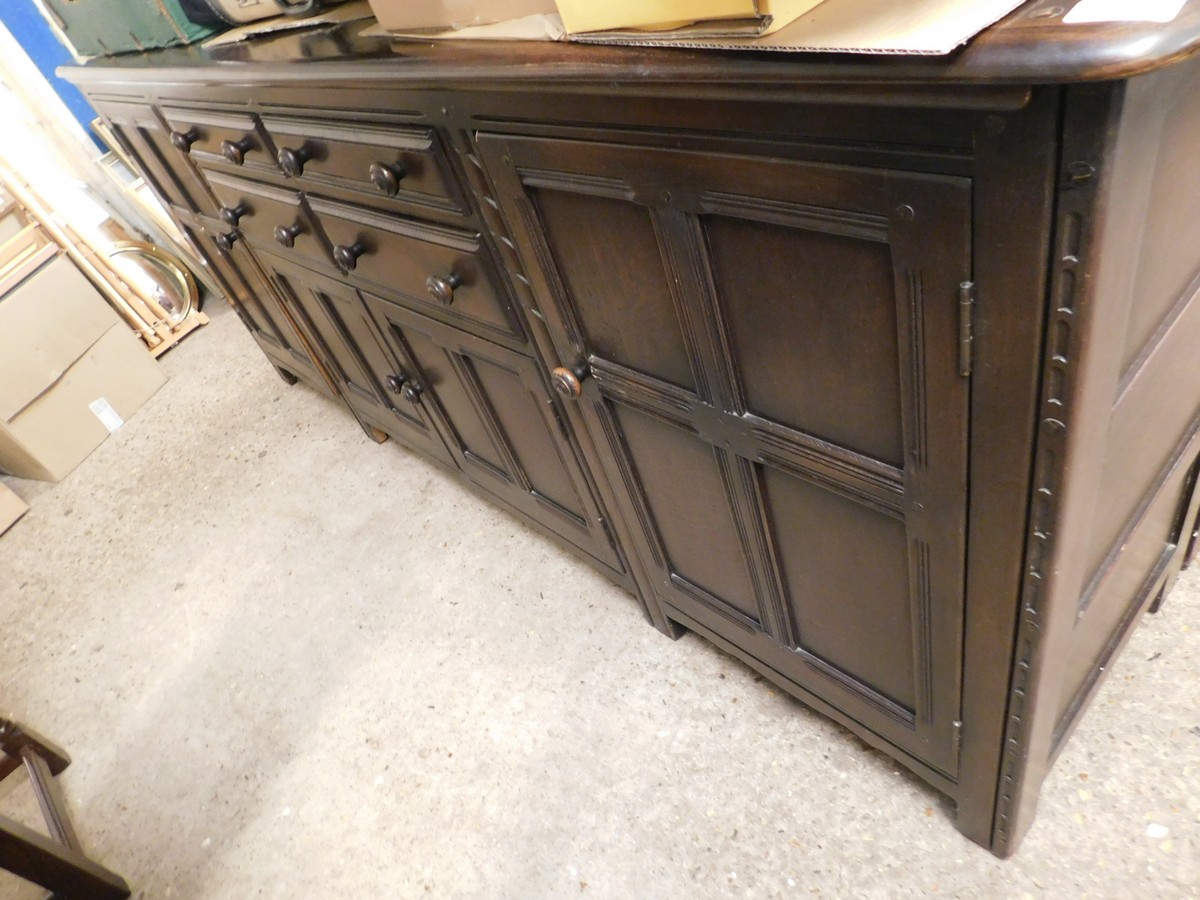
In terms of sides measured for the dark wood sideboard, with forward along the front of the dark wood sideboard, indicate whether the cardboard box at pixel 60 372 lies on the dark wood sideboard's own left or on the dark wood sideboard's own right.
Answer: on the dark wood sideboard's own right

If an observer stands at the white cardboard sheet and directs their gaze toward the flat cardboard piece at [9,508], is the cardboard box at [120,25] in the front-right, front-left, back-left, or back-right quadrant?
front-right

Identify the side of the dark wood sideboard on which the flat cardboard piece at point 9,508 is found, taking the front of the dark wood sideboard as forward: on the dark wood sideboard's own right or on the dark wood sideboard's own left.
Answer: on the dark wood sideboard's own right

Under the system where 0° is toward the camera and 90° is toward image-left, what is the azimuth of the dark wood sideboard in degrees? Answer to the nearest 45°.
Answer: approximately 45°
